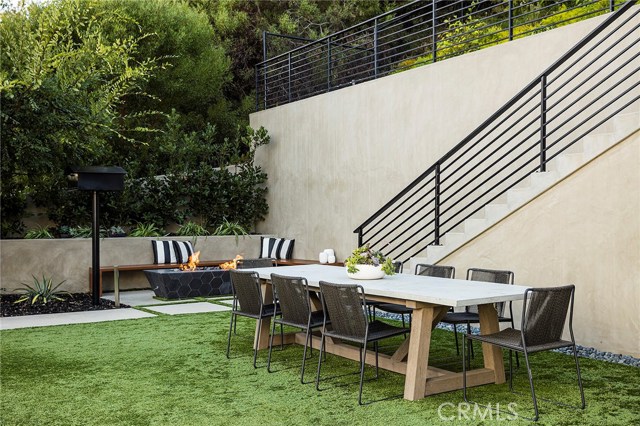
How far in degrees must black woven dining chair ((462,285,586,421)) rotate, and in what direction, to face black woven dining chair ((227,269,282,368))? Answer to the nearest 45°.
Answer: approximately 45° to its left

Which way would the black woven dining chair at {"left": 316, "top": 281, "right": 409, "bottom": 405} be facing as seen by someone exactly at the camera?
facing away from the viewer and to the right of the viewer

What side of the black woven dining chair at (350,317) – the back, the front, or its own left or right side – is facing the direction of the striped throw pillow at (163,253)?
left

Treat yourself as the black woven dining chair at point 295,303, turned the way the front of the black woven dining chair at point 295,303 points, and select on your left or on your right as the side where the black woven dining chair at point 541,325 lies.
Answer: on your right

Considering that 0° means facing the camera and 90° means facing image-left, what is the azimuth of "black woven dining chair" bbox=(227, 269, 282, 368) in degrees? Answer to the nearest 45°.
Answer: approximately 225°

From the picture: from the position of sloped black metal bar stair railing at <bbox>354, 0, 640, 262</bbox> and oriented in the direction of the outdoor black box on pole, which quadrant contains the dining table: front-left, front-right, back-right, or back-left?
front-left

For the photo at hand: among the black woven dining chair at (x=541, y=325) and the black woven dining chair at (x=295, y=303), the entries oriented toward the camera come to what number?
0

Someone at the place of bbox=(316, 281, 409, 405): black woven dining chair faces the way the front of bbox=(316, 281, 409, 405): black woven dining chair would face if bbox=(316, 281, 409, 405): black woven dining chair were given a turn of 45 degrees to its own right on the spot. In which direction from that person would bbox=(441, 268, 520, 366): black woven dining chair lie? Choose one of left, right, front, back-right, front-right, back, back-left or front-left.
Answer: front-left

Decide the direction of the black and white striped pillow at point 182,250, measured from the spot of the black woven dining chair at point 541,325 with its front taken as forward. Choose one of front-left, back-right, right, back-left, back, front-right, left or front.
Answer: front

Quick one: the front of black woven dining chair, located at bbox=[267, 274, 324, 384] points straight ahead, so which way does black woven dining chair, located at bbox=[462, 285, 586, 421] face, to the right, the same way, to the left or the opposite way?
to the left

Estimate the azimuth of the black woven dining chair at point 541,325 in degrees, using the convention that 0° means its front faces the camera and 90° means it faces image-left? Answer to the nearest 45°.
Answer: approximately 135°

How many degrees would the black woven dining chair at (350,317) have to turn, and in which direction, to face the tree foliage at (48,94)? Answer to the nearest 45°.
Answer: approximately 90° to its left

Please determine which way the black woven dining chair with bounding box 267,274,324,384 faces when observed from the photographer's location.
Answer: facing away from the viewer and to the right of the viewer

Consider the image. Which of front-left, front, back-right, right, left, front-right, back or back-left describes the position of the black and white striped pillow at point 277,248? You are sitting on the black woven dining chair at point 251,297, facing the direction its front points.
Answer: front-left

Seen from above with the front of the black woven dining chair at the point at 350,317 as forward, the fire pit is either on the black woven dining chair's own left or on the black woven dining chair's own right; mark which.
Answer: on the black woven dining chair's own left

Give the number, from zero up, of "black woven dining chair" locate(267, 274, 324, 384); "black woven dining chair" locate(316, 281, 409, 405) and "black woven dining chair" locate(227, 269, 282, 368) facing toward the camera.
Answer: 0
